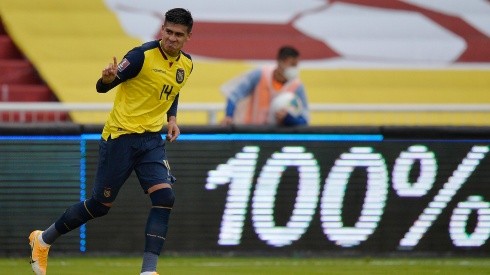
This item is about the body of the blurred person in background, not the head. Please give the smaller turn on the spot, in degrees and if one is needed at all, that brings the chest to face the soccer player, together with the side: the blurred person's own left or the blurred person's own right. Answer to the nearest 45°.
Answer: approximately 45° to the blurred person's own right

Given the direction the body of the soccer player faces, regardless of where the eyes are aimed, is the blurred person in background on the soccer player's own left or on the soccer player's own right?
on the soccer player's own left

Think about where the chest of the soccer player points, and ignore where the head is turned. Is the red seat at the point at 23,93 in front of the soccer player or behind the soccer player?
behind

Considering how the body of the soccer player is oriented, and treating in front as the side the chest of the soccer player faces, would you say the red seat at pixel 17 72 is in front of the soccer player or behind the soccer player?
behind

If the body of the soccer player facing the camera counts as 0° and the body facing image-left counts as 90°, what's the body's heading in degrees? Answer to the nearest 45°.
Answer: approximately 315°

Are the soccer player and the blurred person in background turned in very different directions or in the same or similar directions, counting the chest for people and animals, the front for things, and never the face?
same or similar directions

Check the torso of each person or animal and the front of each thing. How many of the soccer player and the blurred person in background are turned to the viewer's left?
0
